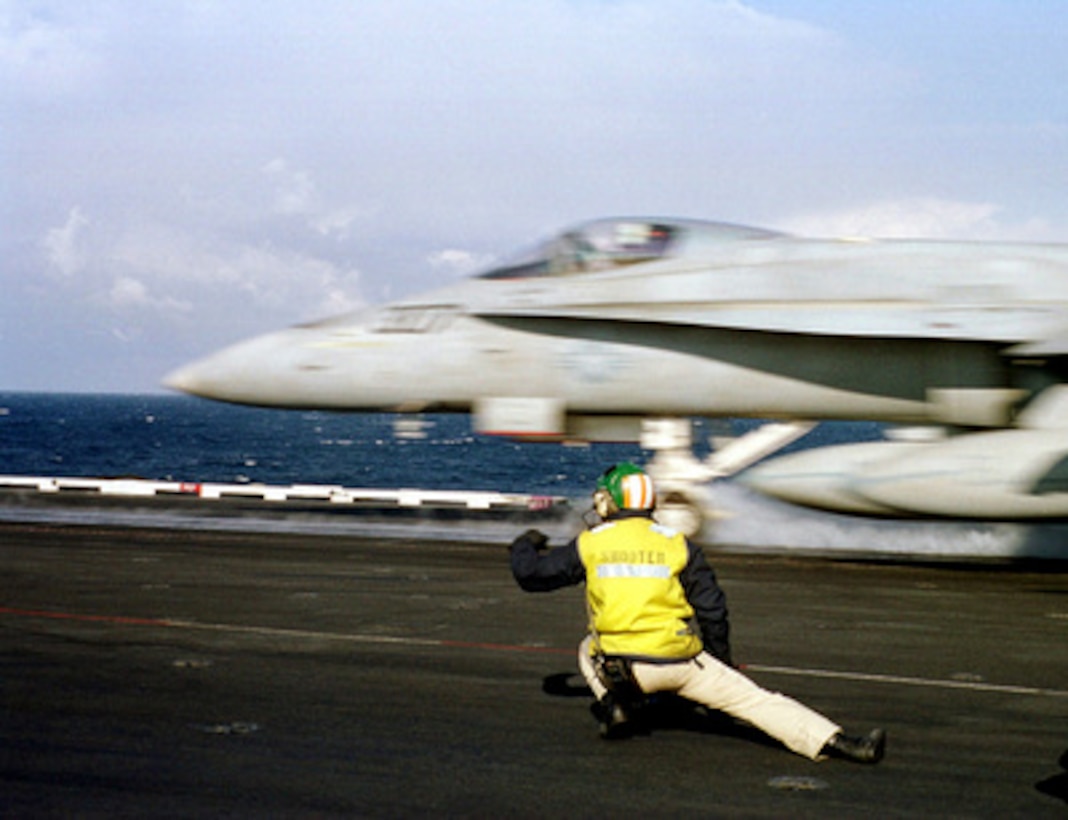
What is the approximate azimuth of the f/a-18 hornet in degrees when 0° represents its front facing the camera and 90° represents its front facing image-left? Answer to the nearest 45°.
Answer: approximately 90°

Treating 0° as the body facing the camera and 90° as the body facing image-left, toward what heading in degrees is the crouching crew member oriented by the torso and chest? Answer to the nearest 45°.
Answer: approximately 180°

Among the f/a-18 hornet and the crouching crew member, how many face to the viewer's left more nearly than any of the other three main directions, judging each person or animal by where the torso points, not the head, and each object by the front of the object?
1

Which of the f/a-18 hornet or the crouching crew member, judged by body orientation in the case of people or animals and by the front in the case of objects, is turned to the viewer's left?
the f/a-18 hornet

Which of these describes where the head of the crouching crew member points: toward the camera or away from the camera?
away from the camera

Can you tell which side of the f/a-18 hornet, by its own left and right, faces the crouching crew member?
left

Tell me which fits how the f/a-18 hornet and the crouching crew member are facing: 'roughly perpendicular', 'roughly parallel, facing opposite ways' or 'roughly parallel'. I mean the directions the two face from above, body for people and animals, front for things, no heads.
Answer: roughly perpendicular

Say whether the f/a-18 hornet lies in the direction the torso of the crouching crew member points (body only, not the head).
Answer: yes
